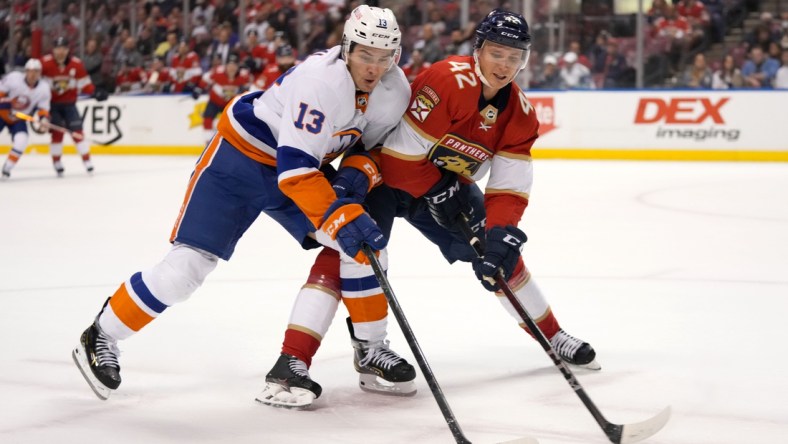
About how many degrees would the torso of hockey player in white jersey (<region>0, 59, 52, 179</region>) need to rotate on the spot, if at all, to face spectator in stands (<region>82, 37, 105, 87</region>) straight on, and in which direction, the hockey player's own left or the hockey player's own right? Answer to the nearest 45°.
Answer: approximately 135° to the hockey player's own left

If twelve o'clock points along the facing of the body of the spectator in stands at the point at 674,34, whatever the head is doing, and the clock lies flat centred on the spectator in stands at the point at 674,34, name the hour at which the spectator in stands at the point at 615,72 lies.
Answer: the spectator in stands at the point at 615,72 is roughly at 2 o'clock from the spectator in stands at the point at 674,34.

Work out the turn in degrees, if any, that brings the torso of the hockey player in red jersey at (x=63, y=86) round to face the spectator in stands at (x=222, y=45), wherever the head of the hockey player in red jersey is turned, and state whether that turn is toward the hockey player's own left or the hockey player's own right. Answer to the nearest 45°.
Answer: approximately 135° to the hockey player's own left

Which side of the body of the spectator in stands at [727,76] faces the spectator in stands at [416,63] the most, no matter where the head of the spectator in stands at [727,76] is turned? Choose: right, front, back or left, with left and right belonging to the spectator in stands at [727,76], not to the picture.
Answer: right

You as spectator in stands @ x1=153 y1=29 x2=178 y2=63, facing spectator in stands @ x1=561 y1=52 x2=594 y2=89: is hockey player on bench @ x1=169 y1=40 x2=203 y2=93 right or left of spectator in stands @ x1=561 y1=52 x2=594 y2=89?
right

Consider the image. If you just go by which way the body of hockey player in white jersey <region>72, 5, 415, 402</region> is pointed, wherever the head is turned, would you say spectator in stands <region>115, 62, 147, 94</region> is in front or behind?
behind

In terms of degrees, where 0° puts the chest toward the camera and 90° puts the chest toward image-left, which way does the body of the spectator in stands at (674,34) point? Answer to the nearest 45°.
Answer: approximately 0°

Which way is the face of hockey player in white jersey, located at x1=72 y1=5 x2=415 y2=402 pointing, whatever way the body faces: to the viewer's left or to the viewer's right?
to the viewer's right
